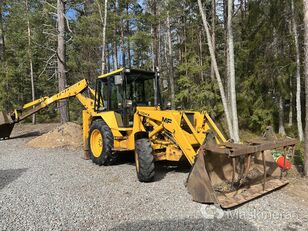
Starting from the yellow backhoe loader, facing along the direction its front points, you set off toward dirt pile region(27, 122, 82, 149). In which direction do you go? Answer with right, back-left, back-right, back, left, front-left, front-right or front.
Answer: back
